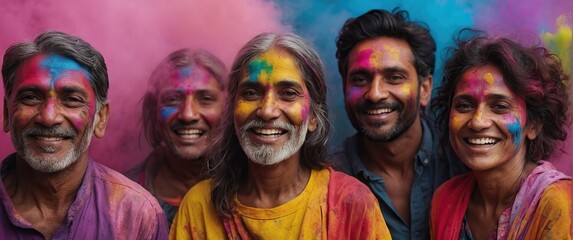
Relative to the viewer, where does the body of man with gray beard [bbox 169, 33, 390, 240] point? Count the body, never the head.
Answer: toward the camera

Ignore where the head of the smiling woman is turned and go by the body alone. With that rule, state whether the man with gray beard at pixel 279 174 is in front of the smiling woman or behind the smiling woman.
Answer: in front

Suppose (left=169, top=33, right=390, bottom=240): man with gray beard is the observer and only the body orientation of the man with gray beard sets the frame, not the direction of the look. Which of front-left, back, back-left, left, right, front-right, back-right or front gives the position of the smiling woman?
left

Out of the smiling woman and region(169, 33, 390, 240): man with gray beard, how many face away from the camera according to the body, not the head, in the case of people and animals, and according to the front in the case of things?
0

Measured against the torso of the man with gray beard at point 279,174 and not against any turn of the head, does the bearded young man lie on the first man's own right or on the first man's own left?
on the first man's own left
